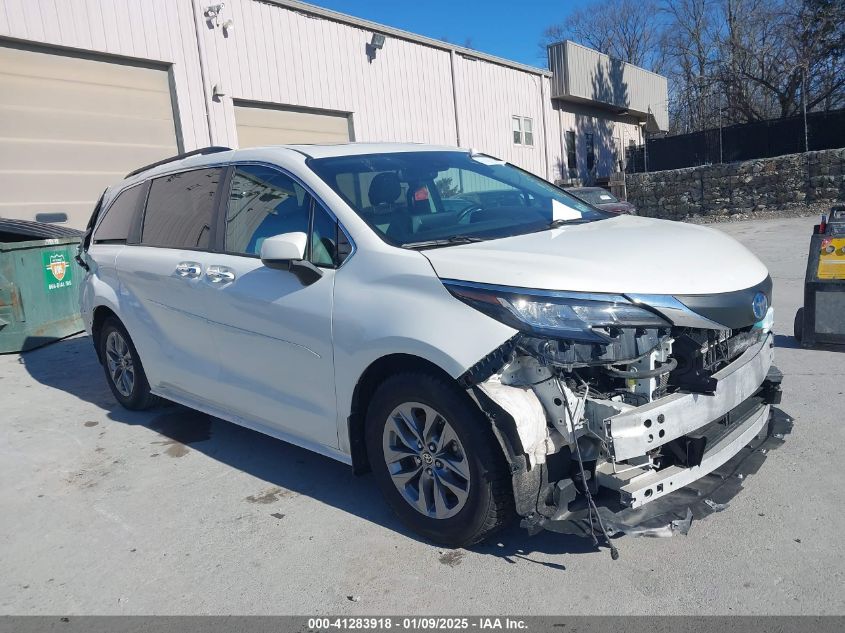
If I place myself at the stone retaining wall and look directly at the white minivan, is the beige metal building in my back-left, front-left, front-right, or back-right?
front-right

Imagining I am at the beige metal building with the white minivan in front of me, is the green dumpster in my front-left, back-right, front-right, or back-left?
front-right

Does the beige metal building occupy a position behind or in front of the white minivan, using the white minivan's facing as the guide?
behind

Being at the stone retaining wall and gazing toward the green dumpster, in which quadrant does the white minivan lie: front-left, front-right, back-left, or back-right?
front-left

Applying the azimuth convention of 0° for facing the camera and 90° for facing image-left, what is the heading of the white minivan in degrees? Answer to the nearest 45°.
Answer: approximately 315°

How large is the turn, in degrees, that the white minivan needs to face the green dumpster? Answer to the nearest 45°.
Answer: approximately 180°

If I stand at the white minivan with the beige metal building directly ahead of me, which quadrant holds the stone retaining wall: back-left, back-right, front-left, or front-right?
front-right

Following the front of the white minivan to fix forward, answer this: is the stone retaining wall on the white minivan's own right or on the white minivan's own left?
on the white minivan's own left
